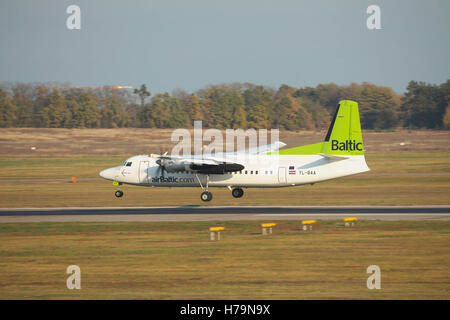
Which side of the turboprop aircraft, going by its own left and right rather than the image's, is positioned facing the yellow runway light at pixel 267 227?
left

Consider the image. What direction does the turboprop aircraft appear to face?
to the viewer's left

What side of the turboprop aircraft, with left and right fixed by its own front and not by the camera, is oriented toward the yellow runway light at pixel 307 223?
left

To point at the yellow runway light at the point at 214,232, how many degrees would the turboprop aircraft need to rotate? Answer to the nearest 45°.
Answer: approximately 90° to its left
